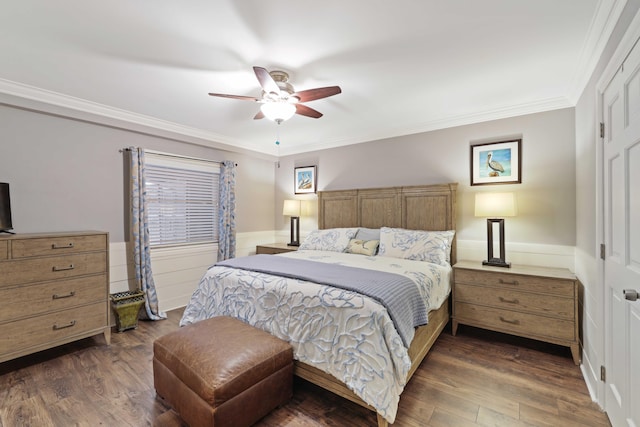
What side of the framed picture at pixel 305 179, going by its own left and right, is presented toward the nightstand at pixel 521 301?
left

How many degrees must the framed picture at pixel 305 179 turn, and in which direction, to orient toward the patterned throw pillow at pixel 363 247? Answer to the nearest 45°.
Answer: approximately 90° to its left

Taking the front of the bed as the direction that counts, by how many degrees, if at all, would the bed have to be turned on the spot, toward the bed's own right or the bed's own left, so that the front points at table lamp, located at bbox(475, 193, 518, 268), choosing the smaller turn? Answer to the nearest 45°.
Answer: approximately 180°

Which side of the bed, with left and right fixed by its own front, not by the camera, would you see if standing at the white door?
left

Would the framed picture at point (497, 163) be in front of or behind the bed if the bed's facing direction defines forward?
behind

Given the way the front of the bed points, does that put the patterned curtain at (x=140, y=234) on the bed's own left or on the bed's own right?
on the bed's own right

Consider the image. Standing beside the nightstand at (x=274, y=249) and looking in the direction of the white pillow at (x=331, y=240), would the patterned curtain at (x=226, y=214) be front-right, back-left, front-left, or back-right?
back-right

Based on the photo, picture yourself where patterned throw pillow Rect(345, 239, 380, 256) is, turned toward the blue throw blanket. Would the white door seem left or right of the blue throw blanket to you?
left

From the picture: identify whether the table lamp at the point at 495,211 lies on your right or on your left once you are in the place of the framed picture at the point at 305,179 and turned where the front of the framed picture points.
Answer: on your left

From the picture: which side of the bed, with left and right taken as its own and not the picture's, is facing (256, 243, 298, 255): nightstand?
right
